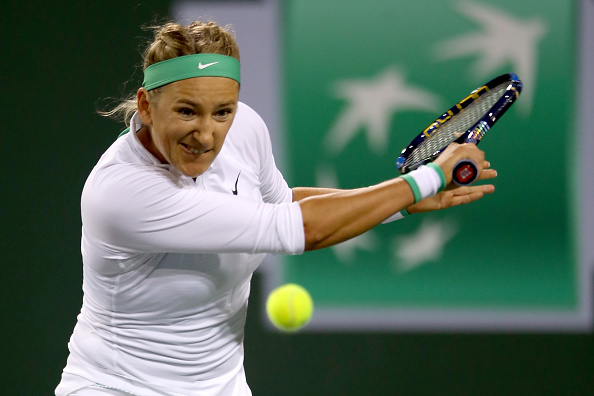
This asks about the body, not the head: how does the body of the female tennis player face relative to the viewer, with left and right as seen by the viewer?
facing the viewer and to the right of the viewer

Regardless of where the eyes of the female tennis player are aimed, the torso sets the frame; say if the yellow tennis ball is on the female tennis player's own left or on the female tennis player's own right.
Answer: on the female tennis player's own left
